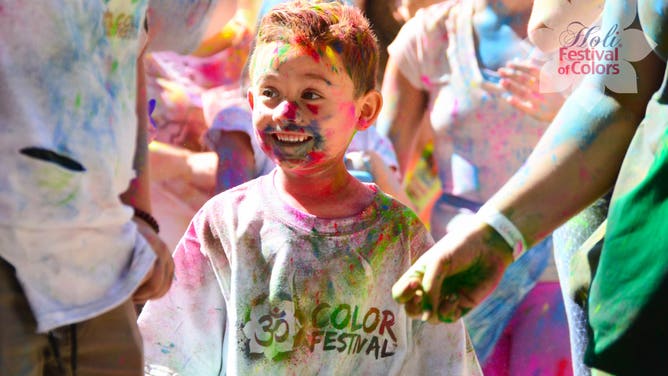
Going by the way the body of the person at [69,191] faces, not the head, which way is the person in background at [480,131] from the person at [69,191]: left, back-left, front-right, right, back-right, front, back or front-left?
back-left

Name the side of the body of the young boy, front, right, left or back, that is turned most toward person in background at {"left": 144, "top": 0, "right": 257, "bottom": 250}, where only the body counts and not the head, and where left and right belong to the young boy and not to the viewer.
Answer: back

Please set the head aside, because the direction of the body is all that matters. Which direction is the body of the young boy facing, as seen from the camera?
toward the camera

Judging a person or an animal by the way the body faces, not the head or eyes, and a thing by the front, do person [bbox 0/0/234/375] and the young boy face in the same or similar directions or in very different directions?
same or similar directions
